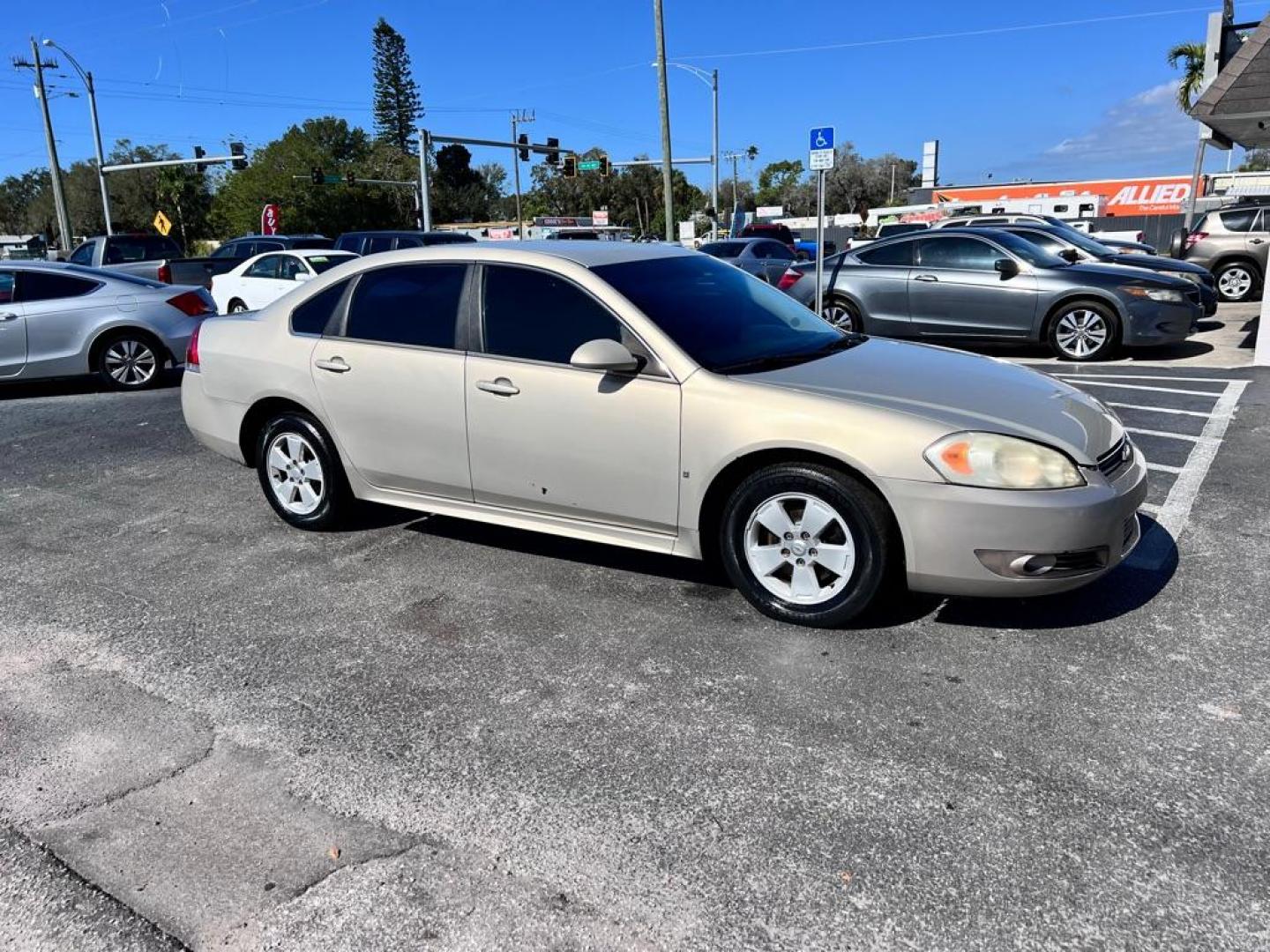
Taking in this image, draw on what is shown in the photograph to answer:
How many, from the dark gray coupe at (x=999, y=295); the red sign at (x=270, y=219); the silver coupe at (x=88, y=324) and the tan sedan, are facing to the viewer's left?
1

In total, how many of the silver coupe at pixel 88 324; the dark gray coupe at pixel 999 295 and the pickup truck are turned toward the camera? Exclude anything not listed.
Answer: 0

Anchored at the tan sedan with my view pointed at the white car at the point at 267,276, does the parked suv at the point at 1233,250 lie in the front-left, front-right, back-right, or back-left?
front-right

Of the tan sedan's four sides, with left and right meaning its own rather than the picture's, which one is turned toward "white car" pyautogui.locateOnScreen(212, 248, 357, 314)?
back

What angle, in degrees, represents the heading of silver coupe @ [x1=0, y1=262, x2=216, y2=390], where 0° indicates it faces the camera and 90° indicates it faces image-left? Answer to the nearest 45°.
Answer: approximately 90°

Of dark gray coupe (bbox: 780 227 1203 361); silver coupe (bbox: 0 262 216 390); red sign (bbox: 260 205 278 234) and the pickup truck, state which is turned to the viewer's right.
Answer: the dark gray coupe

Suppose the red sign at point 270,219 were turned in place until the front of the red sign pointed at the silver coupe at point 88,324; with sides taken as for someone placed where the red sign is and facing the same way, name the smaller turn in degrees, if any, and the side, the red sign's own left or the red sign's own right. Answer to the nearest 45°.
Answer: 0° — it already faces it

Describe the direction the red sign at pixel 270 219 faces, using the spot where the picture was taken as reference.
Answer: facing the viewer

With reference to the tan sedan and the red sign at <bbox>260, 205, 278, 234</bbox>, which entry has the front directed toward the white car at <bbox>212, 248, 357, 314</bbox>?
the red sign

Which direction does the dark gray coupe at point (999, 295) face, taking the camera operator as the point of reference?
facing to the right of the viewer

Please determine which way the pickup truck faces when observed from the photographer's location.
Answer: facing away from the viewer and to the left of the viewer

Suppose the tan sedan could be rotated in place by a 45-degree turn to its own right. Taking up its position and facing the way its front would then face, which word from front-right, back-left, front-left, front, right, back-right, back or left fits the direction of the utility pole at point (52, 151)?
back-right

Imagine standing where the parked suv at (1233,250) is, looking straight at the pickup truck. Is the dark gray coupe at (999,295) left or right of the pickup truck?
left

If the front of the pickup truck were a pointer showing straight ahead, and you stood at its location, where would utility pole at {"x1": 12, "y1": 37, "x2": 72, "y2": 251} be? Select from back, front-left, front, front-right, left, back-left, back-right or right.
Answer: front-right

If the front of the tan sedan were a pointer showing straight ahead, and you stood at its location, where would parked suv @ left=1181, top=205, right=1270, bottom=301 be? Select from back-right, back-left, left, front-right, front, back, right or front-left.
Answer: left

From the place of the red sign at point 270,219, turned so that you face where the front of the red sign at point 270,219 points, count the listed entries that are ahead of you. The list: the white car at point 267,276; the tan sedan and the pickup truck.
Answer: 3
